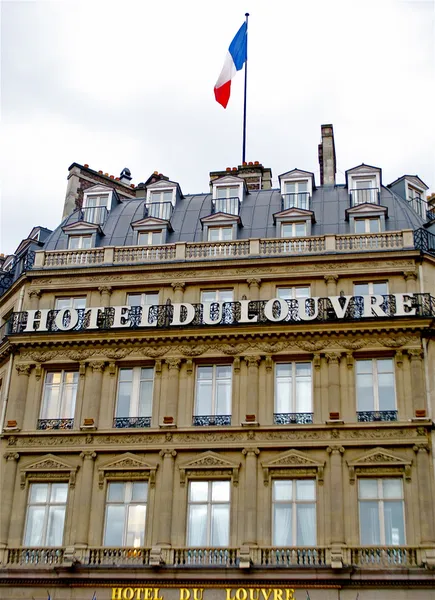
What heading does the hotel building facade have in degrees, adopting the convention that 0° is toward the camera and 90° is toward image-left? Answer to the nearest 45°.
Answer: approximately 0°
